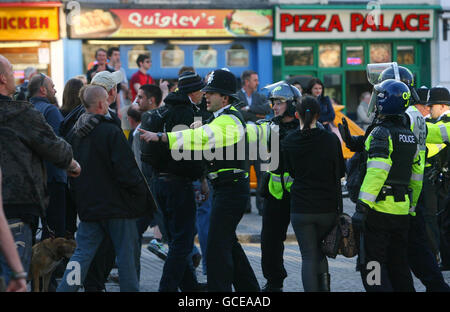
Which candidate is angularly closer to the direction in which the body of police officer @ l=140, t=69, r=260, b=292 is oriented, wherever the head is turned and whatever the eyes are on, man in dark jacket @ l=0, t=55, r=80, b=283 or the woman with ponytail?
the man in dark jacket

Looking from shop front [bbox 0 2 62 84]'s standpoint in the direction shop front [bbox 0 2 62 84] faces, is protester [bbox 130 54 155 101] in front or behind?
in front

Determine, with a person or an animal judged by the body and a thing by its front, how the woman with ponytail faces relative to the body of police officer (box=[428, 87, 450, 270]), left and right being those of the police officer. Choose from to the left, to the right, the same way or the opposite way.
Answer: to the right

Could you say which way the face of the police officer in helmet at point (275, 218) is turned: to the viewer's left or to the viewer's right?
to the viewer's left

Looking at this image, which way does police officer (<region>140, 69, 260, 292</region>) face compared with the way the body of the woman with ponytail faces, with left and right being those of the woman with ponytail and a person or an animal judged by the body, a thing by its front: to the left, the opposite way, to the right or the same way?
to the left

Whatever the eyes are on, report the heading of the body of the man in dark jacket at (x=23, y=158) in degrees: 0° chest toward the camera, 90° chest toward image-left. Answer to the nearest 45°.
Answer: approximately 225°

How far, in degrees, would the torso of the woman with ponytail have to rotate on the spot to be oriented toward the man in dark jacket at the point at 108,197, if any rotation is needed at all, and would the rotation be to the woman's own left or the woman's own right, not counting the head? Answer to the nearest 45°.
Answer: approximately 90° to the woman's own left

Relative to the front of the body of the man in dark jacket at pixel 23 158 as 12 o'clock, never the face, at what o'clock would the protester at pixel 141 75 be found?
The protester is roughly at 11 o'clock from the man in dark jacket.

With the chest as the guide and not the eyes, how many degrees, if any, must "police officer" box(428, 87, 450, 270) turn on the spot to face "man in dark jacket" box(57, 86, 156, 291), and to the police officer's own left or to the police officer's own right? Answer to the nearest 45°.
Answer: approximately 45° to the police officer's own left

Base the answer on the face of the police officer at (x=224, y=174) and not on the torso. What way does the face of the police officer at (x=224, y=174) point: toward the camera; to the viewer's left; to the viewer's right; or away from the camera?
to the viewer's left

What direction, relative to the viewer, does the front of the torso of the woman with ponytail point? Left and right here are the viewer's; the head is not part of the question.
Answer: facing away from the viewer

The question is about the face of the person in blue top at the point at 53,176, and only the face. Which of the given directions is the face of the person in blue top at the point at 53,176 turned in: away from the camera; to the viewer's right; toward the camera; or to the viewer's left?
to the viewer's right

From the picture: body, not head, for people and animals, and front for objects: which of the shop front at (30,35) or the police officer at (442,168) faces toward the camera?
the shop front

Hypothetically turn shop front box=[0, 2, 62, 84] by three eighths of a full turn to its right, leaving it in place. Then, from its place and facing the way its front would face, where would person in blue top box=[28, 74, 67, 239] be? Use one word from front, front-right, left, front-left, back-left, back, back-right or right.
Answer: back-left

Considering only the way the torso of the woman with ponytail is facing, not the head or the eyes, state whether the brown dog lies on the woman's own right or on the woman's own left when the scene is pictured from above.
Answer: on the woman's own left

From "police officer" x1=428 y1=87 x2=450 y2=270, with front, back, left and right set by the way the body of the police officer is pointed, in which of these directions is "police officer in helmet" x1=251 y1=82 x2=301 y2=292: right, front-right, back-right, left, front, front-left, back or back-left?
front-left

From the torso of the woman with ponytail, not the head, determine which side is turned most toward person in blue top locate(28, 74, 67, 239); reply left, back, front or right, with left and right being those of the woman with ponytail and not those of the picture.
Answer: left

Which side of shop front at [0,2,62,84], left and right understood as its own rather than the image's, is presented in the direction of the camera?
front
